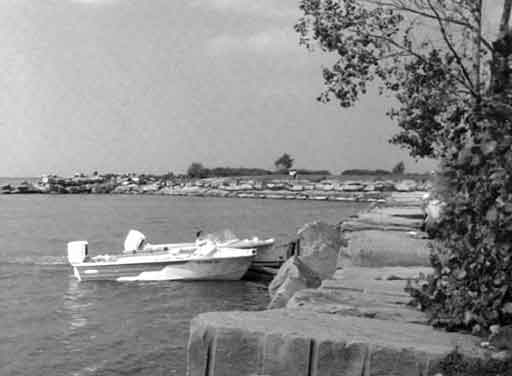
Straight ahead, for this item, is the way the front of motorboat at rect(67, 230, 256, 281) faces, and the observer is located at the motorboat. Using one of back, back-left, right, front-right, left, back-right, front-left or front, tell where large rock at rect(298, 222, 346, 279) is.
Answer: front-right

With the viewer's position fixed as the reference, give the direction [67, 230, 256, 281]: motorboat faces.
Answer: facing to the right of the viewer

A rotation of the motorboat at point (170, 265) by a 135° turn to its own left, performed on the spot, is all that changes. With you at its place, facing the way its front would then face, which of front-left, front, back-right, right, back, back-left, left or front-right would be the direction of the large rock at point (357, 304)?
back-left

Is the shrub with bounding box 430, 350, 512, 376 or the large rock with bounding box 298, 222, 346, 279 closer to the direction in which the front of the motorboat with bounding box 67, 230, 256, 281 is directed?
the large rock

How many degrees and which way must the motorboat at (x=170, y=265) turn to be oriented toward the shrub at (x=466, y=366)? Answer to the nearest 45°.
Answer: approximately 90° to its right

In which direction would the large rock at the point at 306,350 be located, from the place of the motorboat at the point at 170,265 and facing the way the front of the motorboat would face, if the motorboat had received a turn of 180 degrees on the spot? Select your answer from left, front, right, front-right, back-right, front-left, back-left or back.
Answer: left

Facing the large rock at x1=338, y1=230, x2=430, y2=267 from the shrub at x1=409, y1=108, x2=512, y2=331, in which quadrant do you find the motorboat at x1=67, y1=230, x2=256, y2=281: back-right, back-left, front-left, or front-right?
front-left
